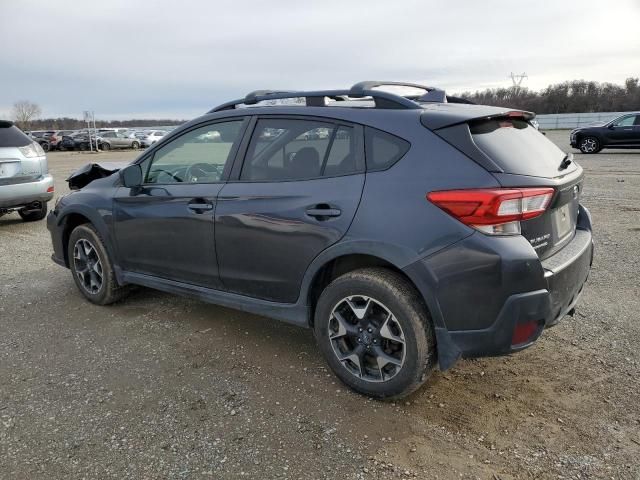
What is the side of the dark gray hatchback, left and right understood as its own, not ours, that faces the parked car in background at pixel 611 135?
right

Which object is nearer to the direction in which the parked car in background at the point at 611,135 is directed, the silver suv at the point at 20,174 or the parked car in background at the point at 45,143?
the parked car in background

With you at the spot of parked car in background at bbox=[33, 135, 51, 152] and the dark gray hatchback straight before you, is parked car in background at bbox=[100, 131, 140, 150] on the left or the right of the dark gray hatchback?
left

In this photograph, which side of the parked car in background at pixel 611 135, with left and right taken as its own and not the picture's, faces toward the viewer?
left

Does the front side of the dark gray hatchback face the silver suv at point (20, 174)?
yes

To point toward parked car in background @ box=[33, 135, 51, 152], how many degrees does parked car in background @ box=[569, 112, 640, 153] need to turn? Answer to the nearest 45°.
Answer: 0° — it already faces it

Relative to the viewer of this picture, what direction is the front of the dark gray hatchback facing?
facing away from the viewer and to the left of the viewer

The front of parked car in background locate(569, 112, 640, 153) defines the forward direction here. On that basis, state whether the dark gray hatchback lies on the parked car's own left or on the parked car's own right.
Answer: on the parked car's own left
